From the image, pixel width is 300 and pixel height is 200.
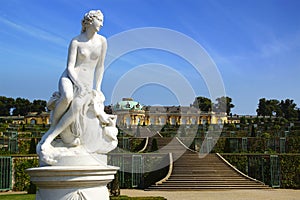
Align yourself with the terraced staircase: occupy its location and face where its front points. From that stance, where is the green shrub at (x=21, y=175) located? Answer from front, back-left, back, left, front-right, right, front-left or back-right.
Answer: right

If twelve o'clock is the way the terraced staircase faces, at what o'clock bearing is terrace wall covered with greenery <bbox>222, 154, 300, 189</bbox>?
The terrace wall covered with greenery is roughly at 8 o'clock from the terraced staircase.

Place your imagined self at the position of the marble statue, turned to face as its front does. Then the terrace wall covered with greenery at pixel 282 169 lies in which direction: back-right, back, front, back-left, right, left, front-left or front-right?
back-left

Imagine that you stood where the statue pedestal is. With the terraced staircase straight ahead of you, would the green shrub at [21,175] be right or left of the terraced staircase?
left

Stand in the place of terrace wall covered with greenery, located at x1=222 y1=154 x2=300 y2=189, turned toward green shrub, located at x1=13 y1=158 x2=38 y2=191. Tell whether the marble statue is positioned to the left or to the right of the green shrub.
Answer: left

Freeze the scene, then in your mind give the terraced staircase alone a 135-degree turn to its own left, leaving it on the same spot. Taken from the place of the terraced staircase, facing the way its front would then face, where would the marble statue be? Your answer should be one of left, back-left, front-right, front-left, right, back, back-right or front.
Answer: back-right

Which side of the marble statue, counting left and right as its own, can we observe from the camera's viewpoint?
front
